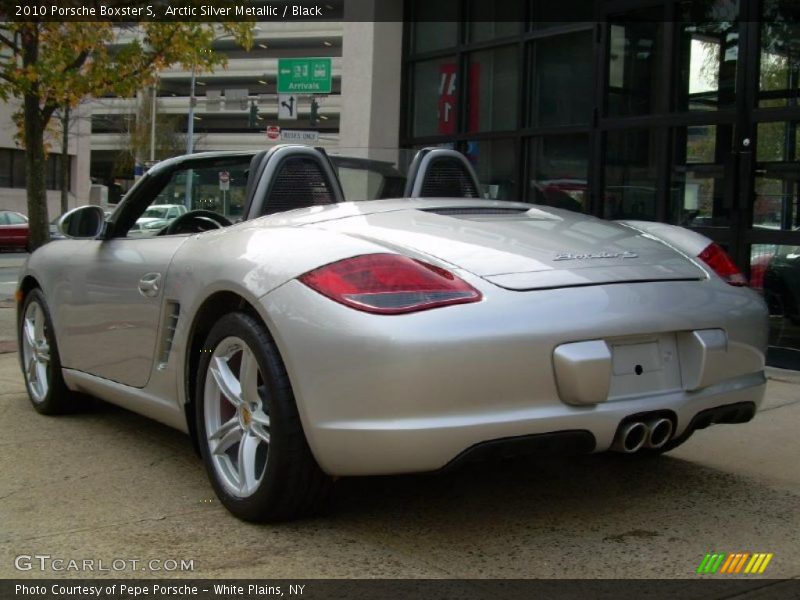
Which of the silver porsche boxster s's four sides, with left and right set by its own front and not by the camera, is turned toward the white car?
front

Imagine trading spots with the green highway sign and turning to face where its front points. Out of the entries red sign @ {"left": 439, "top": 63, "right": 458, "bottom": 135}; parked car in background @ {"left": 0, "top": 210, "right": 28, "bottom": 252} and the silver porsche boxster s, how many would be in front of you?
2

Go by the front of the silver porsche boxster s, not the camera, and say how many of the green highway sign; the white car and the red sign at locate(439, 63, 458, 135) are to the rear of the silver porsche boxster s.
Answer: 0

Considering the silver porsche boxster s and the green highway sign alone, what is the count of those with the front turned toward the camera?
1

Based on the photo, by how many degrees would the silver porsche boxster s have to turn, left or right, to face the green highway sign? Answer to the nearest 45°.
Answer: approximately 45° to its right

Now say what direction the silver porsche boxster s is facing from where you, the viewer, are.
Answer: facing away from the viewer and to the left of the viewer

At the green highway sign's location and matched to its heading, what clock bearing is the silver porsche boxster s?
The silver porsche boxster s is roughly at 12 o'clock from the green highway sign.

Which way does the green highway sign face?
toward the camera

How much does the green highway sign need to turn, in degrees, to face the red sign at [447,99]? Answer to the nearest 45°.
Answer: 0° — it already faces it

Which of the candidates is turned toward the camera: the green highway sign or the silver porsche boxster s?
the green highway sign

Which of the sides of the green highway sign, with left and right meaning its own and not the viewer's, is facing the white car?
front

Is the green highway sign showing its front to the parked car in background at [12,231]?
no

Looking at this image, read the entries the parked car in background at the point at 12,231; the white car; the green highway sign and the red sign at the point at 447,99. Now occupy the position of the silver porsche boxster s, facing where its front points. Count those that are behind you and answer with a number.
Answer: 0

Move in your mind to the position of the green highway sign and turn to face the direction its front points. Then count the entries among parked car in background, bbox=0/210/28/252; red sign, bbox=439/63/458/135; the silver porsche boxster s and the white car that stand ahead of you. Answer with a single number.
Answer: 3
